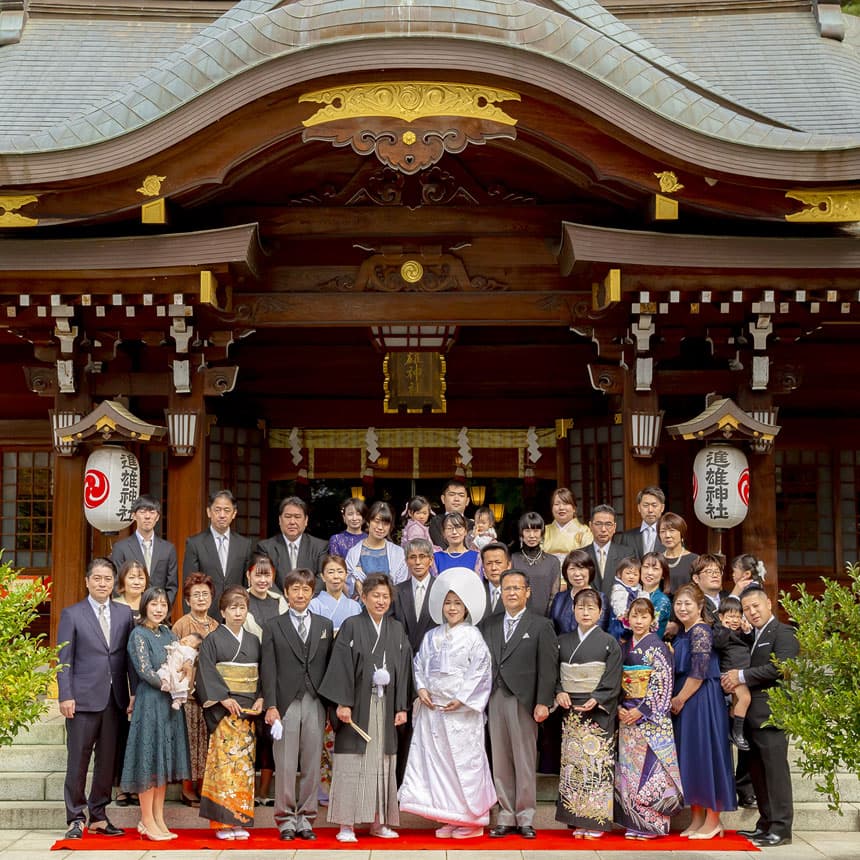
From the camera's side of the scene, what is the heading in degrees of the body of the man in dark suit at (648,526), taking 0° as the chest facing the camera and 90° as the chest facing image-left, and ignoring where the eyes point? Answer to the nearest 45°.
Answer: approximately 0°

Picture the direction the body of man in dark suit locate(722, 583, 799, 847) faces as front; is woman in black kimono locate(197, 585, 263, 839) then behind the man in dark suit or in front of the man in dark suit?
in front

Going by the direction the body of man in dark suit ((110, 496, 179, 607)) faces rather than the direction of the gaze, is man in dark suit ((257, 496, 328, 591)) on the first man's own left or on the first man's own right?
on the first man's own left

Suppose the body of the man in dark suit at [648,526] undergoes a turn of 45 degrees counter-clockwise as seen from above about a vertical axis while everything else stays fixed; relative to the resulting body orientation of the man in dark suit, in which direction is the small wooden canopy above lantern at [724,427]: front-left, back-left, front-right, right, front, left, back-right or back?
left

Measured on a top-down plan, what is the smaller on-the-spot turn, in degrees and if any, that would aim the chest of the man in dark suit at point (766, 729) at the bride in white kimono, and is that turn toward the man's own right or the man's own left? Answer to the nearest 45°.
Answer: approximately 45° to the man's own right

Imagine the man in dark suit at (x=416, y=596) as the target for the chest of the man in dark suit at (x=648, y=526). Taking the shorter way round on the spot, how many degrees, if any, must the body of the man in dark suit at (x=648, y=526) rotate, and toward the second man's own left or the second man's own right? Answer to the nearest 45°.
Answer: approximately 45° to the second man's own right

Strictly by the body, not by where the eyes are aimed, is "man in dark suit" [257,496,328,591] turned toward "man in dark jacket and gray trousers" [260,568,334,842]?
yes

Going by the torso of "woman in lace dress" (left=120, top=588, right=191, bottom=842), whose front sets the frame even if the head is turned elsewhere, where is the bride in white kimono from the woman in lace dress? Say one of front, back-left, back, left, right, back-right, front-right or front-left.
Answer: front-left
